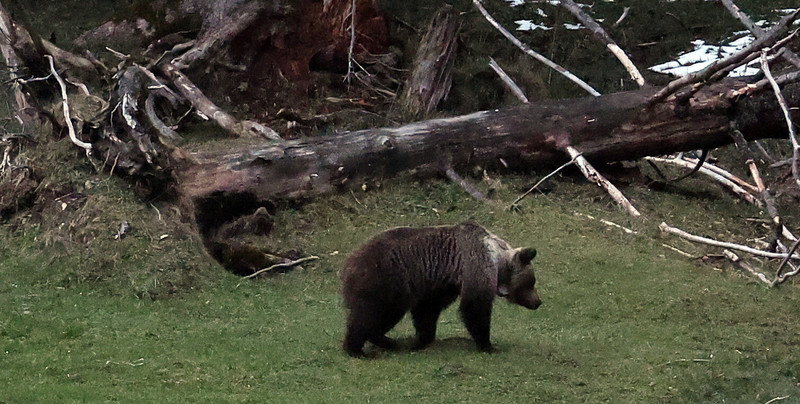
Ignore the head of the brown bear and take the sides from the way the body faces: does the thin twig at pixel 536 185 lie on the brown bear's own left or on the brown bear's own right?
on the brown bear's own left

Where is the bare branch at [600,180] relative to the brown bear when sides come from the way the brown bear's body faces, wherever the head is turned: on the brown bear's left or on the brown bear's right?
on the brown bear's left

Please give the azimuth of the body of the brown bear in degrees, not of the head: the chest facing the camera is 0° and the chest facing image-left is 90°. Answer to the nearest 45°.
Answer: approximately 270°

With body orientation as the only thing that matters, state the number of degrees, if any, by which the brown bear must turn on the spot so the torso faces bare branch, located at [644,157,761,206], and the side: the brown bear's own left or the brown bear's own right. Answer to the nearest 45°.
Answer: approximately 45° to the brown bear's own left

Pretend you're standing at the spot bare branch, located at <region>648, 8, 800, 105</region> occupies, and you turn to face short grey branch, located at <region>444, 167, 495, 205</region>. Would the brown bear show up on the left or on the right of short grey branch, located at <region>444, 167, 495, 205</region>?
left

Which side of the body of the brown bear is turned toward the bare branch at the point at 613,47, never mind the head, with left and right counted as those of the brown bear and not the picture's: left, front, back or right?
left

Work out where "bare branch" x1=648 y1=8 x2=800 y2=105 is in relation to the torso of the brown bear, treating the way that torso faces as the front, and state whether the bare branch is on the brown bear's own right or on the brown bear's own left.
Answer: on the brown bear's own left

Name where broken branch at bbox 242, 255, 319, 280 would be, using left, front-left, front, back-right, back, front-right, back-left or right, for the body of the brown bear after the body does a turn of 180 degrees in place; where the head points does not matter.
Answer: front-right

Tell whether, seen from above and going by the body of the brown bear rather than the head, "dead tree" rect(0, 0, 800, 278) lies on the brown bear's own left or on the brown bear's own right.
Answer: on the brown bear's own left

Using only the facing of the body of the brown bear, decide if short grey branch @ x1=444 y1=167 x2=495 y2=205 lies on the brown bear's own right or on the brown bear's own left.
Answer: on the brown bear's own left
